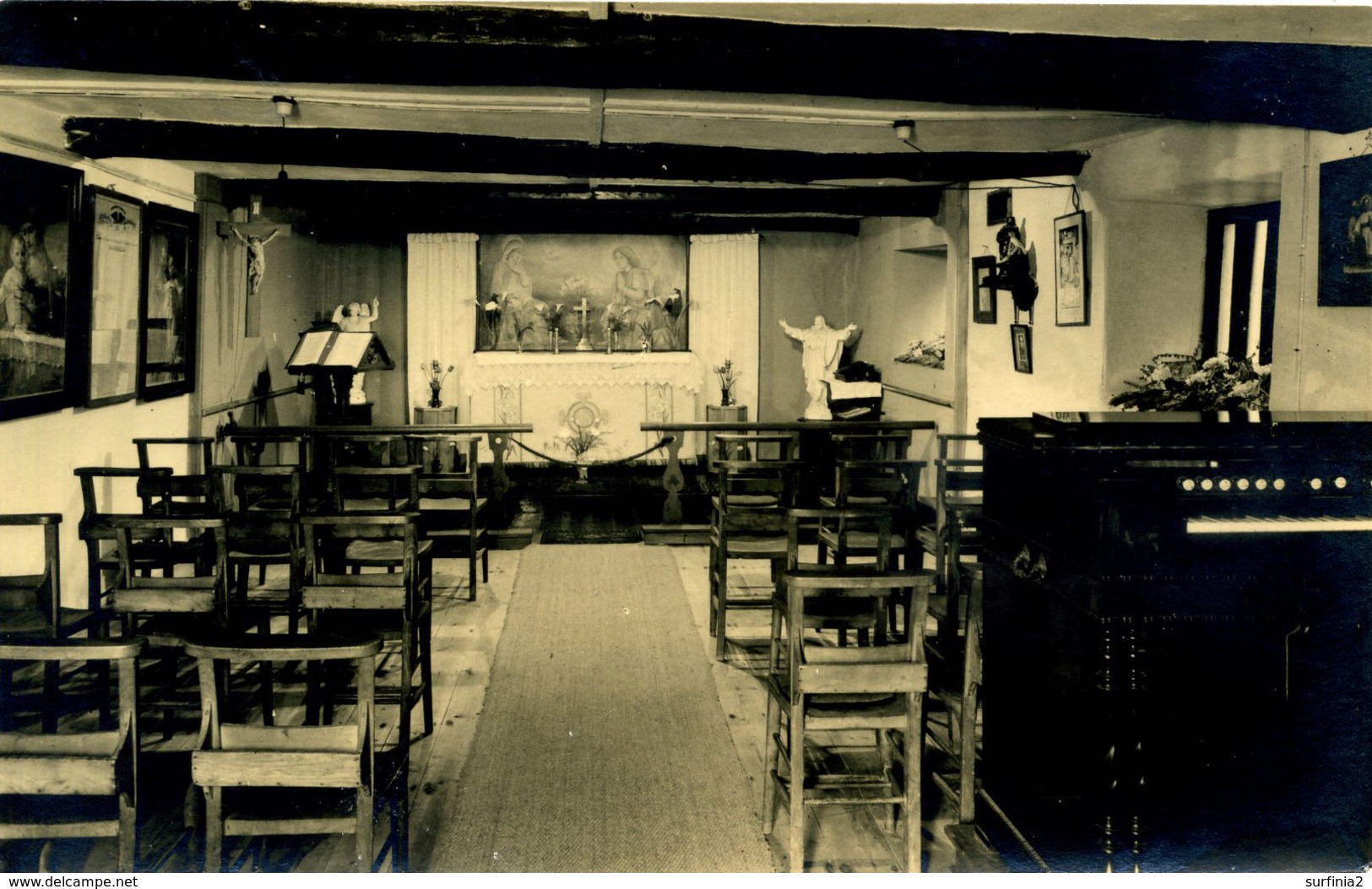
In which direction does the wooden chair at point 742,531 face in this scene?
away from the camera

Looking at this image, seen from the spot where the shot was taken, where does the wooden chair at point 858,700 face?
facing away from the viewer

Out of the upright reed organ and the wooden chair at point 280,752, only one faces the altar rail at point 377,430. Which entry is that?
the wooden chair

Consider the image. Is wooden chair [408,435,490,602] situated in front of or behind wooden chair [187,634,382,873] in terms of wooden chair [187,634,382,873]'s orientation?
in front

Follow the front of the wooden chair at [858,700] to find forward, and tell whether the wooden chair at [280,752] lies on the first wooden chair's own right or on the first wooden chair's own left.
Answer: on the first wooden chair's own left

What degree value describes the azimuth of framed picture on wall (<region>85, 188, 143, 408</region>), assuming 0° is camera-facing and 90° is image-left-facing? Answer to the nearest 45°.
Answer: approximately 315°

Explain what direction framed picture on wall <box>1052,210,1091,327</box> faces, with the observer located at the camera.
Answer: facing the viewer and to the left of the viewer

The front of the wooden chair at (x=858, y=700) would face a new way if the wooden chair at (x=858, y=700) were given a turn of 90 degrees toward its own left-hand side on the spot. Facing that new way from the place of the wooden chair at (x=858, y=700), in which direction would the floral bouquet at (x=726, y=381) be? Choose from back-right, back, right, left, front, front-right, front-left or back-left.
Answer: right

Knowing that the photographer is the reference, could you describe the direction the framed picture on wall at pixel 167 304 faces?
facing the viewer and to the right of the viewer

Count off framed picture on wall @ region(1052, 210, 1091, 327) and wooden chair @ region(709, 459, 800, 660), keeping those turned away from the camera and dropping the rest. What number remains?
1

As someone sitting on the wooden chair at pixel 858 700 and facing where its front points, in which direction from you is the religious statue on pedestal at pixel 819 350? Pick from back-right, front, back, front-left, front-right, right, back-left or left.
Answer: front

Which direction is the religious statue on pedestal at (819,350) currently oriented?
toward the camera

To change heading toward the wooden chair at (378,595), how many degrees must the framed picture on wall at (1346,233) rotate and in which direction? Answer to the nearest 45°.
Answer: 0° — it already faces it

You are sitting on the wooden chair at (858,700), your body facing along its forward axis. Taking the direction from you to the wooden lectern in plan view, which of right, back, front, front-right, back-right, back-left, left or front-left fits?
front-left

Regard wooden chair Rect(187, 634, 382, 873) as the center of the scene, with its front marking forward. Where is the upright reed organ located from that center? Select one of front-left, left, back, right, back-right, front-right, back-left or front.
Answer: right

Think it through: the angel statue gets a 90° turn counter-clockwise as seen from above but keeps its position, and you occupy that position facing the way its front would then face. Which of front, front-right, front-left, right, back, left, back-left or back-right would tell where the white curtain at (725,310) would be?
front
